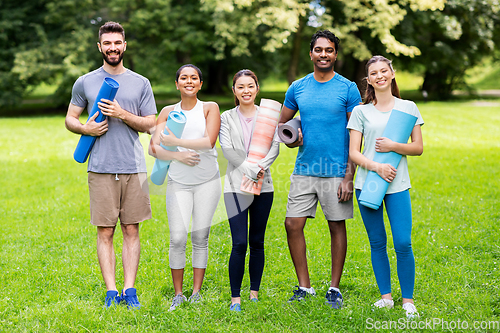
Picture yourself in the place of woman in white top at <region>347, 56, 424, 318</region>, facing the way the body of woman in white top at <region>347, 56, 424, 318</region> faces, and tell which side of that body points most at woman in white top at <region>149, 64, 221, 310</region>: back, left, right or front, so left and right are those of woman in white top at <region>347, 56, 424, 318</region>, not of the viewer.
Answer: right

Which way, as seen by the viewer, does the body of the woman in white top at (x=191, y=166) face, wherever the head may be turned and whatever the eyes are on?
toward the camera

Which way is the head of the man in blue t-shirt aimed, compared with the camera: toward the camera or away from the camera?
toward the camera

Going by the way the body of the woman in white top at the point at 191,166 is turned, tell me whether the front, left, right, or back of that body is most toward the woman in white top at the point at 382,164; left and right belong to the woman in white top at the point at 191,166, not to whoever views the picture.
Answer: left

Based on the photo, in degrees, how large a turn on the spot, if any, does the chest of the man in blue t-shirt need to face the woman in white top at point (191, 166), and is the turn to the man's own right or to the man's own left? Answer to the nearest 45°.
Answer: approximately 90° to the man's own right

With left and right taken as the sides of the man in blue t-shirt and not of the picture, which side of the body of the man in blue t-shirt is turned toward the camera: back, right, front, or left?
front

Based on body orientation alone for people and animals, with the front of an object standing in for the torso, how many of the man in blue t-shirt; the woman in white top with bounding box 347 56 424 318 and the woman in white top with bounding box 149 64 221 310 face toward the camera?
3

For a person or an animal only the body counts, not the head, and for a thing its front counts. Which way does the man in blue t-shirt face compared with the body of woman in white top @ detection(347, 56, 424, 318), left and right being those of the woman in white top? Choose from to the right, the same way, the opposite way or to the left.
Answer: the same way

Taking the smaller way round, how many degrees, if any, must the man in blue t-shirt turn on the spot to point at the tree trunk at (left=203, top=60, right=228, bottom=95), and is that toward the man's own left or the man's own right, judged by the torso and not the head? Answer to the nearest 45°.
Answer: approximately 180°

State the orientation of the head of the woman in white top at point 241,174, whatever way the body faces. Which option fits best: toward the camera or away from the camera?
toward the camera

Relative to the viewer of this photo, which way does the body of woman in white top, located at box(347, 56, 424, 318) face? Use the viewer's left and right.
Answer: facing the viewer

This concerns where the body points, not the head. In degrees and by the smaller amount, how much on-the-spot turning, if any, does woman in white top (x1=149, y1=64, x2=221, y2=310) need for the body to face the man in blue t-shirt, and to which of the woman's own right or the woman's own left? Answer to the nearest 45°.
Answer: approximately 90° to the woman's own left

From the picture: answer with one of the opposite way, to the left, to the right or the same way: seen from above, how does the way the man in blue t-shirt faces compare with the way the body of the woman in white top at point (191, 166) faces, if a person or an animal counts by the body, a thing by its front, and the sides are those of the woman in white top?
the same way

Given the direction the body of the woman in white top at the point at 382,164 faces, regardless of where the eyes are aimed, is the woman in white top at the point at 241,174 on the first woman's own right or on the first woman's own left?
on the first woman's own right
